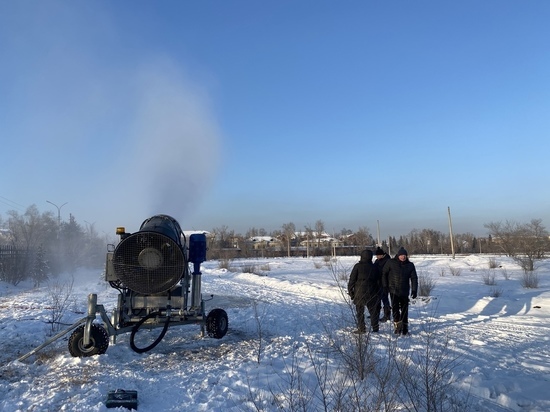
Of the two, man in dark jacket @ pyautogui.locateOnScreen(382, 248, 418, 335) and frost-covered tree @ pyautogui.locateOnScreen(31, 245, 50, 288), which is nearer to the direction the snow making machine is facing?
the frost-covered tree

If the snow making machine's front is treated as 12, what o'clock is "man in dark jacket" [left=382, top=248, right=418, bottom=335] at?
The man in dark jacket is roughly at 3 o'clock from the snow making machine.

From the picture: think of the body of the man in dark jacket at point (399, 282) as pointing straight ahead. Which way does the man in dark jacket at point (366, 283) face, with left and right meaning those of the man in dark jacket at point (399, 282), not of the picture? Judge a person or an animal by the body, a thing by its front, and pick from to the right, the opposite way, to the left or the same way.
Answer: the opposite way

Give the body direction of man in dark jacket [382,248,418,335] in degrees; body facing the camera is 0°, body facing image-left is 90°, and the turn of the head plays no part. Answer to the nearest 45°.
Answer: approximately 0°

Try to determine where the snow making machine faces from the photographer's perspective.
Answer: facing away from the viewer

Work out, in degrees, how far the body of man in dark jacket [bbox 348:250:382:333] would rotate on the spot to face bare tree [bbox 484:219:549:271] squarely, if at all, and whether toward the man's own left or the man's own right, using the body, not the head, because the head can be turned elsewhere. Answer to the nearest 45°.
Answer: approximately 45° to the man's own right

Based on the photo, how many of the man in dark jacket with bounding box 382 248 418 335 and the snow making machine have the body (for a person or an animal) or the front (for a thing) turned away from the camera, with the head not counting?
1

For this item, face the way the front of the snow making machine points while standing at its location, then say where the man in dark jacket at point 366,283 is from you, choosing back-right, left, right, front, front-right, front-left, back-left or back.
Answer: right

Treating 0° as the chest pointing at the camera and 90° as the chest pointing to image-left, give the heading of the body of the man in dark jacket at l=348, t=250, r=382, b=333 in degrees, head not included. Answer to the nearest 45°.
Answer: approximately 180°

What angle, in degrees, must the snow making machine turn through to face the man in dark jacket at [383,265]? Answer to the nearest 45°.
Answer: approximately 90° to its right
